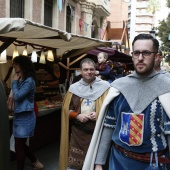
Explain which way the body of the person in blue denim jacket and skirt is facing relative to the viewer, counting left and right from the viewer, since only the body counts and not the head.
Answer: facing to the left of the viewer

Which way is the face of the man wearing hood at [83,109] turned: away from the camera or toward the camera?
toward the camera

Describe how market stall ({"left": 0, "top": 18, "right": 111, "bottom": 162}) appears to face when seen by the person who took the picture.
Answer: facing the viewer and to the right of the viewer

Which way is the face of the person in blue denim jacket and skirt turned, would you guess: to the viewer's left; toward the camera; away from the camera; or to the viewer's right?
to the viewer's left

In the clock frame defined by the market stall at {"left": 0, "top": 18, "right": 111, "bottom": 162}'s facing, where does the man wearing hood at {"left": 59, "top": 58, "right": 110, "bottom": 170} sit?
The man wearing hood is roughly at 1 o'clock from the market stall.

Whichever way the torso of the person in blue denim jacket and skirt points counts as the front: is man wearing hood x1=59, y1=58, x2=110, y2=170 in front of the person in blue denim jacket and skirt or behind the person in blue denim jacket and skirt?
behind

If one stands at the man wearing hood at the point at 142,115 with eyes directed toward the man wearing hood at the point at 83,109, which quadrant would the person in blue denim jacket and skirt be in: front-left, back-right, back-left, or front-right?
front-left

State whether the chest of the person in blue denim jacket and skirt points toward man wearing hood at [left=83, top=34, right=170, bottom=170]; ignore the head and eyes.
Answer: no

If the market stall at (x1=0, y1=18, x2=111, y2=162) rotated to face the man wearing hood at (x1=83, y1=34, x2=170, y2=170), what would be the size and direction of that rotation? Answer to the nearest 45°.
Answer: approximately 45° to its right
